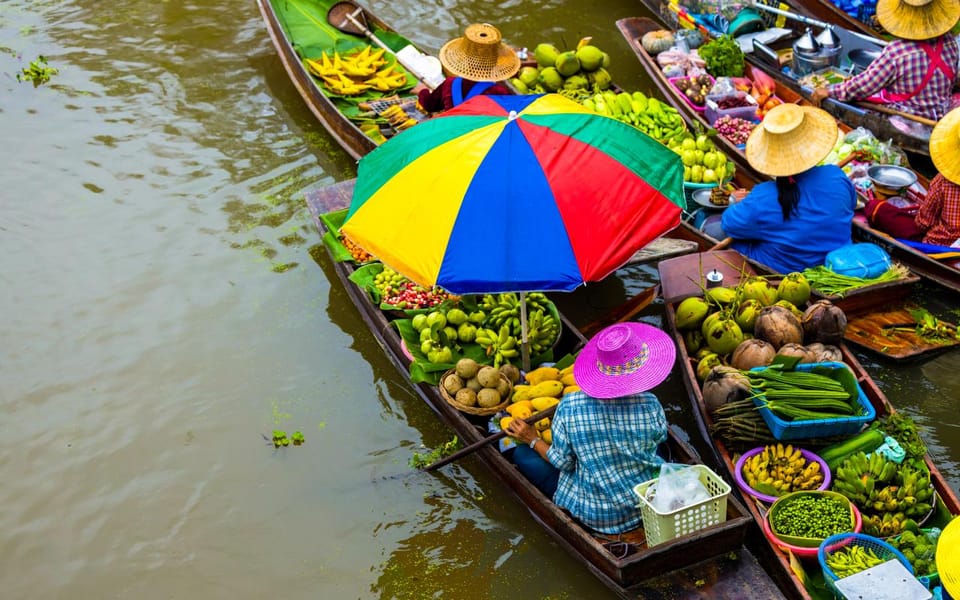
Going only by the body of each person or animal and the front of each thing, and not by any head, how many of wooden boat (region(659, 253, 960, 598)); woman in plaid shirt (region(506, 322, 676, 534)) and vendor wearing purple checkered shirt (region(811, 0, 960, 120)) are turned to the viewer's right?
0

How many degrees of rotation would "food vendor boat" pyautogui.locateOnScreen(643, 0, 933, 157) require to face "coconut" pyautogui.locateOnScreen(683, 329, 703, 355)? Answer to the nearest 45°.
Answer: approximately 135° to its left

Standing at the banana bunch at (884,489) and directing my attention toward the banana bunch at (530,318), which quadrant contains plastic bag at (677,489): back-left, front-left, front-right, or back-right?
front-left

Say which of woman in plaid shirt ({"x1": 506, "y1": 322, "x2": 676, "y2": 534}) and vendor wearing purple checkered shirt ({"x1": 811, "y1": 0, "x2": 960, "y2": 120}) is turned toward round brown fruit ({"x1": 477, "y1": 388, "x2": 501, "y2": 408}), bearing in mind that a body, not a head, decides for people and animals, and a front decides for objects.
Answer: the woman in plaid shirt

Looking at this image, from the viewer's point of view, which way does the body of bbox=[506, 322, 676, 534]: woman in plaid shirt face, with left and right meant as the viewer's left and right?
facing away from the viewer and to the left of the viewer

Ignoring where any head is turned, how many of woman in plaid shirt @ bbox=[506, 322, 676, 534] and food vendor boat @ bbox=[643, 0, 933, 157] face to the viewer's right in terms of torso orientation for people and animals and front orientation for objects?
0

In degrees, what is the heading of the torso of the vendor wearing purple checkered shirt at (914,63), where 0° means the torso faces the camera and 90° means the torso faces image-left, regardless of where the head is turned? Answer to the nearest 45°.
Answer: approximately 135°

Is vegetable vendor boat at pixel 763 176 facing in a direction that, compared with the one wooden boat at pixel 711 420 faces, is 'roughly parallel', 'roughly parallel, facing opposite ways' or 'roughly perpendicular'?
roughly parallel

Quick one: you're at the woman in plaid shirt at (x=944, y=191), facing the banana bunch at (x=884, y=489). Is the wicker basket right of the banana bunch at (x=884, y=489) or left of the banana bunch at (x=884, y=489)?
right

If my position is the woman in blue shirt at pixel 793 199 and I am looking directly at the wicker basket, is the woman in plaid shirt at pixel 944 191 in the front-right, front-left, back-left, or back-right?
back-left

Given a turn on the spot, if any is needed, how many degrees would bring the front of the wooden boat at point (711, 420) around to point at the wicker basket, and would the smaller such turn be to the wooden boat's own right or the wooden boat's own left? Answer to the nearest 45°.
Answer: approximately 45° to the wooden boat's own left

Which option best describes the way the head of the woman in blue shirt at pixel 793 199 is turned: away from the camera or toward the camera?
away from the camera
